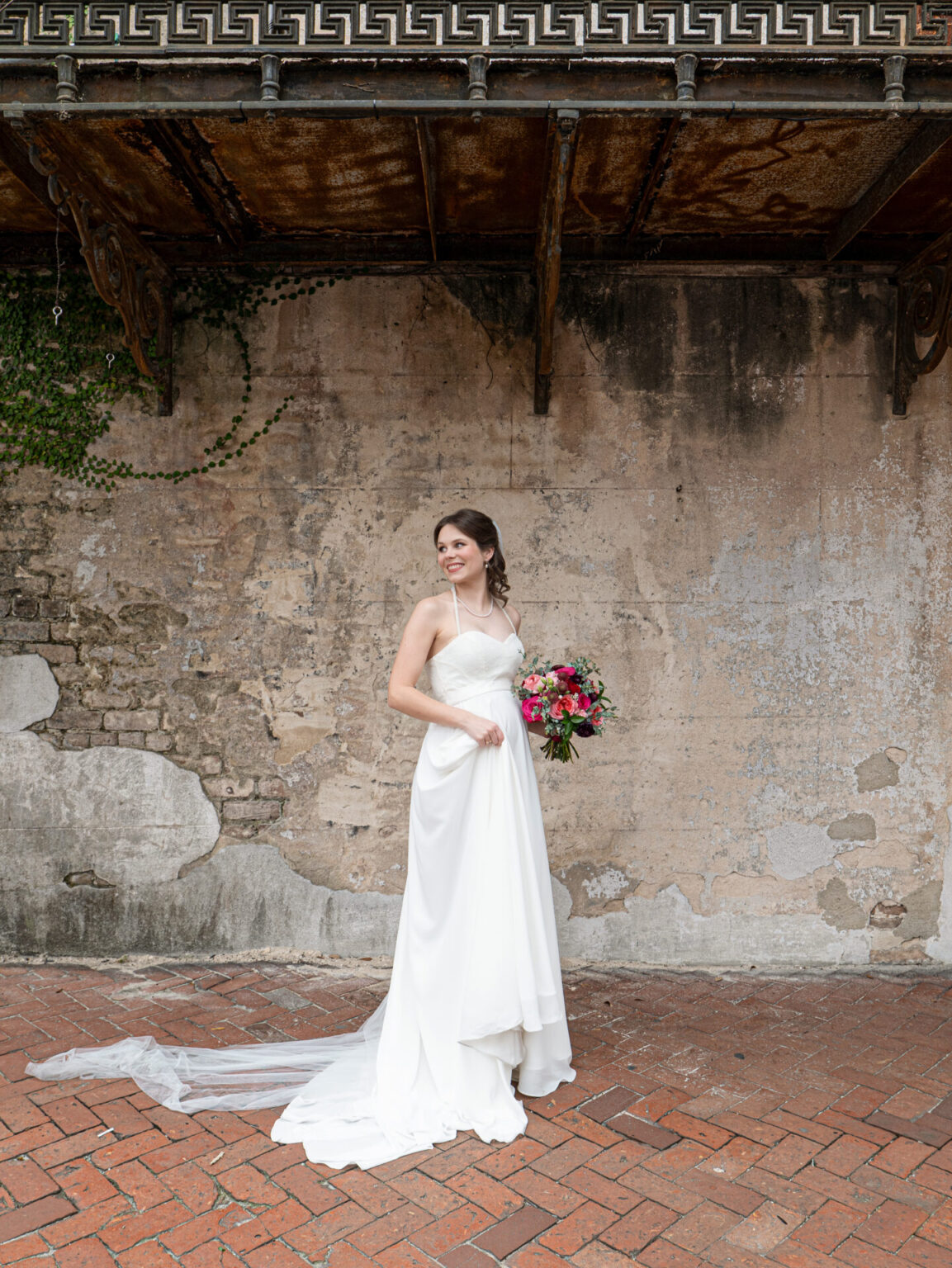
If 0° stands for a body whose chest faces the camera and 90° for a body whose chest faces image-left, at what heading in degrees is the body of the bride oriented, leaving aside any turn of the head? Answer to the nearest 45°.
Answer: approximately 315°

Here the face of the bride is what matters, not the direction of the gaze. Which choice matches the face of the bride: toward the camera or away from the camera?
toward the camera
